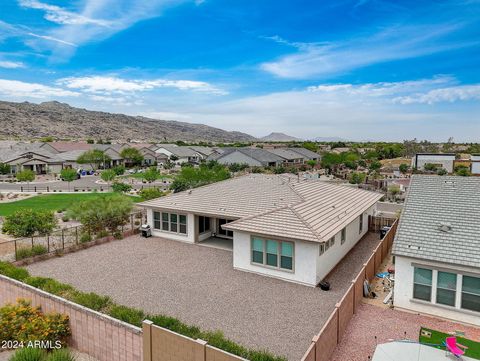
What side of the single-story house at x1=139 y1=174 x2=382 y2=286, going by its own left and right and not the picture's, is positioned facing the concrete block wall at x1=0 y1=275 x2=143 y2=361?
back

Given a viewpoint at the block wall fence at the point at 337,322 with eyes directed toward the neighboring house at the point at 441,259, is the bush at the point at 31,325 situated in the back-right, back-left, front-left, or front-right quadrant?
back-left

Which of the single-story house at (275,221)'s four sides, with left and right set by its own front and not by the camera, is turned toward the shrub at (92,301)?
back

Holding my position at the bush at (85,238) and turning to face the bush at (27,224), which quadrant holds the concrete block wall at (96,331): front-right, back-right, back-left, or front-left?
back-left

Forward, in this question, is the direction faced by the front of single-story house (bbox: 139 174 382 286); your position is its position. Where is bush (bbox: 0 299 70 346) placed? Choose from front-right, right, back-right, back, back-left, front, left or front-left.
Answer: back

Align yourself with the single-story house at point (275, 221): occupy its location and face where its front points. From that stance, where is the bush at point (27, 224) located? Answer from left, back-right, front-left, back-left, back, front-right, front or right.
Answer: back-left

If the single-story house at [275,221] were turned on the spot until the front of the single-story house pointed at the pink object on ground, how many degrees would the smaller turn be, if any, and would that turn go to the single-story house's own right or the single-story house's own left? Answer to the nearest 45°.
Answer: approximately 135° to the single-story house's own right

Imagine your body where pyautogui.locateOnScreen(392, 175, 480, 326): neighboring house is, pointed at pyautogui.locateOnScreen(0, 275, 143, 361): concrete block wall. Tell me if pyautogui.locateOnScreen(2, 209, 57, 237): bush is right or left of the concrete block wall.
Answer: right

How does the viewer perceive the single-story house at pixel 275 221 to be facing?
facing away from the viewer and to the right of the viewer

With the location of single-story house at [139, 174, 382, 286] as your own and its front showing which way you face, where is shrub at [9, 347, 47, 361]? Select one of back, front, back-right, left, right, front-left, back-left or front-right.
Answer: back

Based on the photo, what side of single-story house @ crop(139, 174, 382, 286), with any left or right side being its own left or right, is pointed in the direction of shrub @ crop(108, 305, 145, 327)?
back

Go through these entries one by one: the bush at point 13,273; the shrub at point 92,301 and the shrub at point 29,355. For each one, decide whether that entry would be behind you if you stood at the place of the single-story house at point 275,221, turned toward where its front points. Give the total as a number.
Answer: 3
